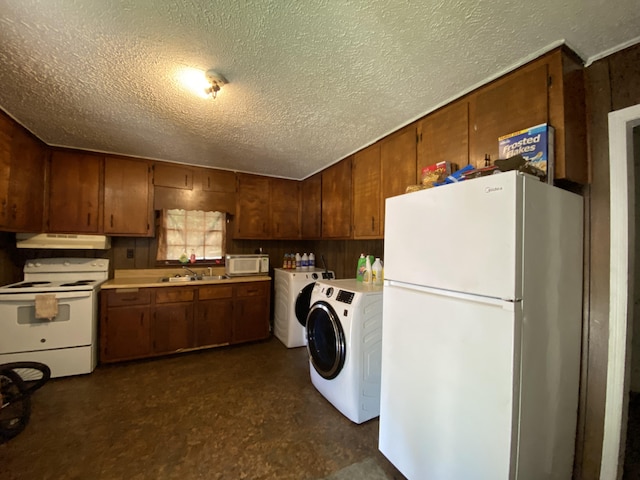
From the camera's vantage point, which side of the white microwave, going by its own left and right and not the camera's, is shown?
front

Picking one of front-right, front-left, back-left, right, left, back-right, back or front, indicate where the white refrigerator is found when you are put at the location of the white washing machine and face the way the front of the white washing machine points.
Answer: left

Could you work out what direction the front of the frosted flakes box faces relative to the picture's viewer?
facing the viewer and to the left of the viewer

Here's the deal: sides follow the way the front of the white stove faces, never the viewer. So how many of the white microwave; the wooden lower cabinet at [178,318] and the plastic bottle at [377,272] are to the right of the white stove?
0

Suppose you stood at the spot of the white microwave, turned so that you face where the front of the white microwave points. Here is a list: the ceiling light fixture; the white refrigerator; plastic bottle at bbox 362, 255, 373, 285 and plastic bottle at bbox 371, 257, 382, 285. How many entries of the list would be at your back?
0

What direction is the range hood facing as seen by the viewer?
toward the camera

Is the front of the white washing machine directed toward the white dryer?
no

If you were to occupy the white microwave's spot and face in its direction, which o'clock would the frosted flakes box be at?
The frosted flakes box is roughly at 11 o'clock from the white microwave.

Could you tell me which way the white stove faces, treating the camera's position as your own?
facing the viewer

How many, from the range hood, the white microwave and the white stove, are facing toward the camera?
3

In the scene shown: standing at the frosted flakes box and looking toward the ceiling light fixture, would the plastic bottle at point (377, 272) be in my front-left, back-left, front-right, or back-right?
front-right

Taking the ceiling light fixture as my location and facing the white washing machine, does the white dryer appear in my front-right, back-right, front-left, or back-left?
front-left

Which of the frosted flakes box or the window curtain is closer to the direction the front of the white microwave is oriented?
the frosted flakes box

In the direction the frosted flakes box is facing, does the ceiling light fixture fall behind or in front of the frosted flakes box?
in front

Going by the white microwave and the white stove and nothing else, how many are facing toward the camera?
2

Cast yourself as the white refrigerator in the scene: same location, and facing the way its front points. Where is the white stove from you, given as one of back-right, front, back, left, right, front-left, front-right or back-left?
front-right

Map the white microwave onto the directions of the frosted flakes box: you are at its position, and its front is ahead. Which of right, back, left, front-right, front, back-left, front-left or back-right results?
front-right
